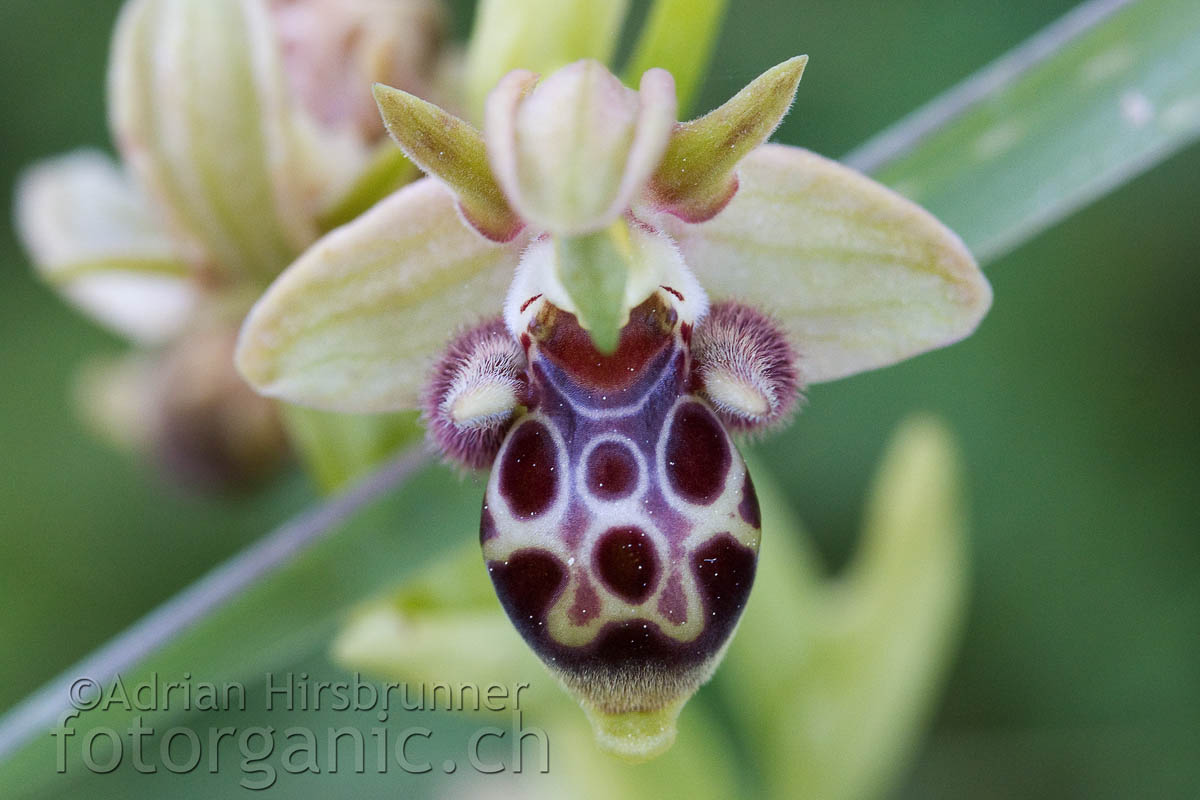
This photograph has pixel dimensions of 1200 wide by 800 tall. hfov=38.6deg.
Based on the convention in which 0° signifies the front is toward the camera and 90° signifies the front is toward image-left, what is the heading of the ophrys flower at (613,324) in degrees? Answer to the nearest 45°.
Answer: approximately 0°
